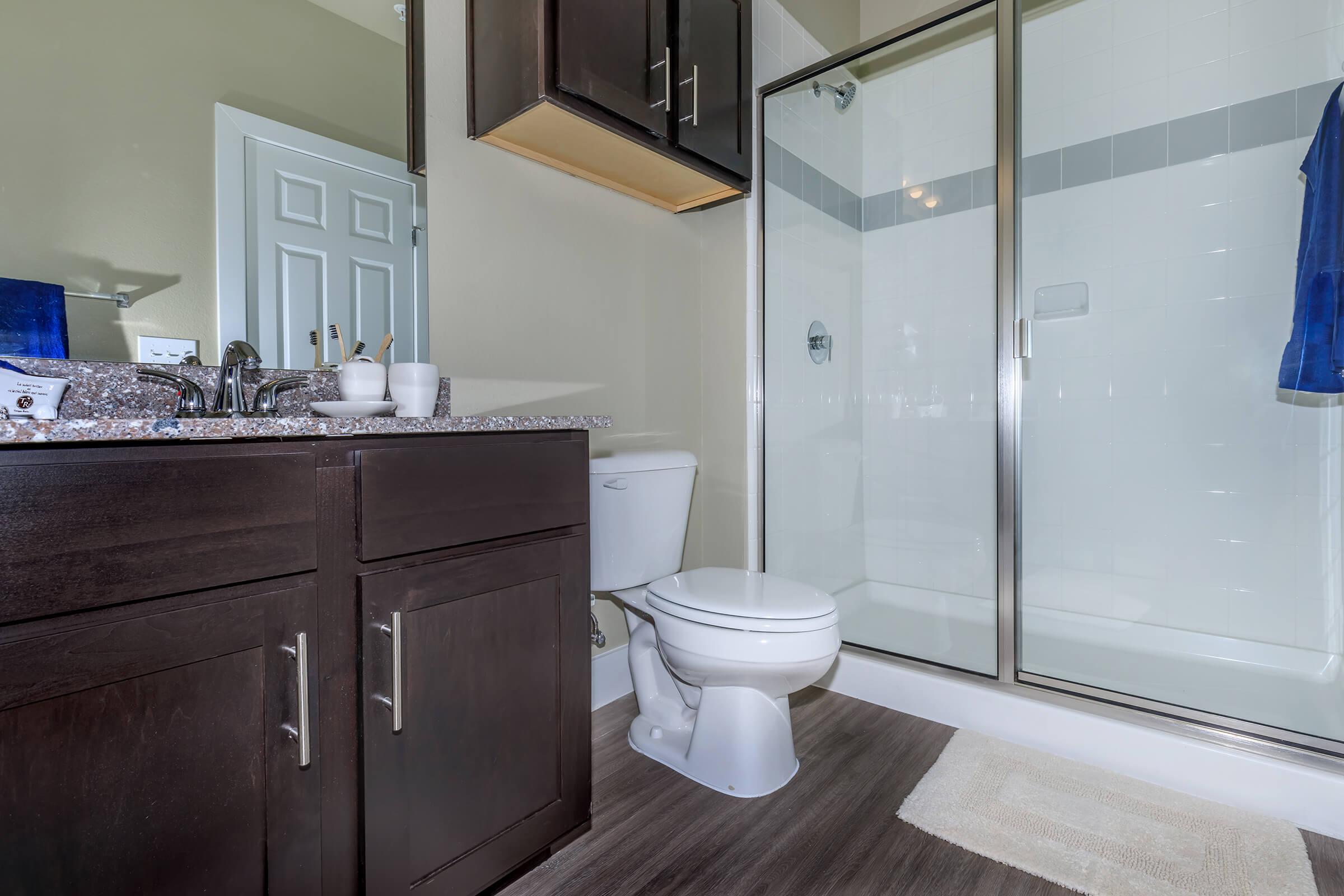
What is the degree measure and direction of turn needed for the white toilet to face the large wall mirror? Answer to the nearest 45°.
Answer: approximately 90° to its right

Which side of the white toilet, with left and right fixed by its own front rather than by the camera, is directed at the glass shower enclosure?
left

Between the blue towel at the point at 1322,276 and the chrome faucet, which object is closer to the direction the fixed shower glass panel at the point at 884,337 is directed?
the chrome faucet

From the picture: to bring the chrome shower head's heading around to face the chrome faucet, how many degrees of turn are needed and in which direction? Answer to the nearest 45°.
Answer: approximately 90° to its right

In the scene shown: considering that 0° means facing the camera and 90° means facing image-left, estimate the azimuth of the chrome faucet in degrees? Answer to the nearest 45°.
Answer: approximately 315°

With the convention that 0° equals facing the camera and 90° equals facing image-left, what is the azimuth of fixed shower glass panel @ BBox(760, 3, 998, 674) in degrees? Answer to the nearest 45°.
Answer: approximately 45°

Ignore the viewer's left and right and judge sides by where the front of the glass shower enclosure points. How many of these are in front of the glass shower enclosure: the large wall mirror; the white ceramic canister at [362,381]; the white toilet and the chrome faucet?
4

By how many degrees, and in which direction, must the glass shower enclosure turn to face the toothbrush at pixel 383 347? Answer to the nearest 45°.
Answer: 0° — it already faces it

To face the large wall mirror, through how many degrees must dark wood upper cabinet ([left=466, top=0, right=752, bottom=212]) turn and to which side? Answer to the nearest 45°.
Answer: approximately 90° to its right

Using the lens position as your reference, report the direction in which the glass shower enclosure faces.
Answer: facing the viewer and to the left of the viewer

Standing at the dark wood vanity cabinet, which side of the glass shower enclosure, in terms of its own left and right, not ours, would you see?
front

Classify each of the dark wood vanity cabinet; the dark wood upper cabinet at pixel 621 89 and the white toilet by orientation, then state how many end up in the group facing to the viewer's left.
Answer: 0

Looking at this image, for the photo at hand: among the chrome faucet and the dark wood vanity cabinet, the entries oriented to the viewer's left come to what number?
0

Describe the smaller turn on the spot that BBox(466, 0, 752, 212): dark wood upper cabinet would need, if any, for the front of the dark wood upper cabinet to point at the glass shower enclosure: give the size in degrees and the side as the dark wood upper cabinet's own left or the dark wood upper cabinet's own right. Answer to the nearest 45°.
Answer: approximately 45° to the dark wood upper cabinet's own left

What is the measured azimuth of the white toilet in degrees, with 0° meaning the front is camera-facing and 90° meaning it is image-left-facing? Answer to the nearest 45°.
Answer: approximately 315°

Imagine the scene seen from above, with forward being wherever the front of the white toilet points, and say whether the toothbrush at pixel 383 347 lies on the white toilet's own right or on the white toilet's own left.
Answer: on the white toilet's own right
